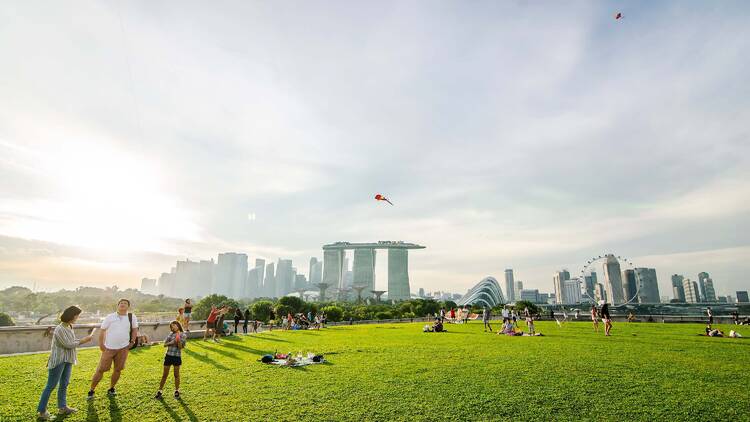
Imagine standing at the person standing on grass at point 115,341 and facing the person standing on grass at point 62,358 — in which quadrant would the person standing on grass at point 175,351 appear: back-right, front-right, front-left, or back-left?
back-left

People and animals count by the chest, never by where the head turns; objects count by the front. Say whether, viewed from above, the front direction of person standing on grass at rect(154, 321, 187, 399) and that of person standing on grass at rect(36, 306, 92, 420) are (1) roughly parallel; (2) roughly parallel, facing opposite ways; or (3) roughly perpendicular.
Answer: roughly perpendicular

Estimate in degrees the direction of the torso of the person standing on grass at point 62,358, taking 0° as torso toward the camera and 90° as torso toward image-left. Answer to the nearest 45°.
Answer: approximately 270°

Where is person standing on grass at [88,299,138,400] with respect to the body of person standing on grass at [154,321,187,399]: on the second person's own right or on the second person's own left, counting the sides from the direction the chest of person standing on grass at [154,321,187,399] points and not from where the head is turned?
on the second person's own right

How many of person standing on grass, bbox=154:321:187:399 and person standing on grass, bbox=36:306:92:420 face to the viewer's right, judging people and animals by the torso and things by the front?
1

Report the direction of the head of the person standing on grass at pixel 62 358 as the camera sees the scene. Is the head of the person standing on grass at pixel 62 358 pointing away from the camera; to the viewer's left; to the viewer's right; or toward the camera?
to the viewer's right

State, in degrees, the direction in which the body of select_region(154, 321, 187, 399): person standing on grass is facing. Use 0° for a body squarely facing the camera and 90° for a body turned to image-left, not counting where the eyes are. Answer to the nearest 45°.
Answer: approximately 0°
